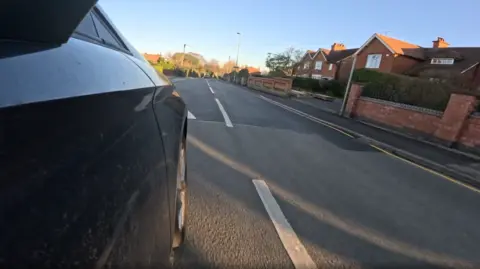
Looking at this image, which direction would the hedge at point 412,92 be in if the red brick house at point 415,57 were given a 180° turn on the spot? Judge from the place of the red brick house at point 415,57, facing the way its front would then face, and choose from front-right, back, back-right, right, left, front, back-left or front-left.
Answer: back-right

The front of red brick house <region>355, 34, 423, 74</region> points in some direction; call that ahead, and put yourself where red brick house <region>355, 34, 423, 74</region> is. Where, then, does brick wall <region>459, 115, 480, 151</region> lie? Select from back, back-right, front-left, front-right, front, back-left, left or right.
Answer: front-left

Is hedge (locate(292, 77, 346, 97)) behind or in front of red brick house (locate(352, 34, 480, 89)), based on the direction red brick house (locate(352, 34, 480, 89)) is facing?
in front

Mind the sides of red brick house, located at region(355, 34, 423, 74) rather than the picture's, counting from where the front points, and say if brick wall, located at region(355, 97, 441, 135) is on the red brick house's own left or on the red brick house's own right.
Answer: on the red brick house's own left

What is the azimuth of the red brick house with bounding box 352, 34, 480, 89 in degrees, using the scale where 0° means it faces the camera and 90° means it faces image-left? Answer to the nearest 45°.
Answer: approximately 45°

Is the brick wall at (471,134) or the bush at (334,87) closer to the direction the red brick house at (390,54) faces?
the bush

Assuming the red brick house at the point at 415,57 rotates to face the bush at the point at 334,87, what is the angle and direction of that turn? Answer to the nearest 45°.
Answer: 0° — it already faces it

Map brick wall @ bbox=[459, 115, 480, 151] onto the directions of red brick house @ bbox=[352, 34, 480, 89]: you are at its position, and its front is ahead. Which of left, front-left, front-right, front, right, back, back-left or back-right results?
front-left

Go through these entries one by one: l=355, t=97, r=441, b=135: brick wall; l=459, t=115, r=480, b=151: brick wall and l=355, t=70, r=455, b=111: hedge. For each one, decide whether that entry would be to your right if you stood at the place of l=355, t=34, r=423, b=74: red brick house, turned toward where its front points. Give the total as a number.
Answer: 0

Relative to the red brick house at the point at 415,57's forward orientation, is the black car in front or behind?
in front

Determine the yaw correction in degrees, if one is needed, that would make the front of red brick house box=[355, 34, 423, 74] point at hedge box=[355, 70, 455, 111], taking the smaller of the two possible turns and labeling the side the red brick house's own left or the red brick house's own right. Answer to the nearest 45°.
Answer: approximately 45° to the red brick house's own left

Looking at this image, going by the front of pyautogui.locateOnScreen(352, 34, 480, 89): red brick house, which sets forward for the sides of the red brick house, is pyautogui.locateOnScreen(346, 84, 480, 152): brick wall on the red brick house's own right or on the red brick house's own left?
on the red brick house's own left

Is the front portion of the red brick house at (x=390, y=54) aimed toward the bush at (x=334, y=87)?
yes

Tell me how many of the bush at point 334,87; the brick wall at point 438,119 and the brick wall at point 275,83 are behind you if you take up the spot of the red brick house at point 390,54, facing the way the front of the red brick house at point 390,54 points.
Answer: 0
